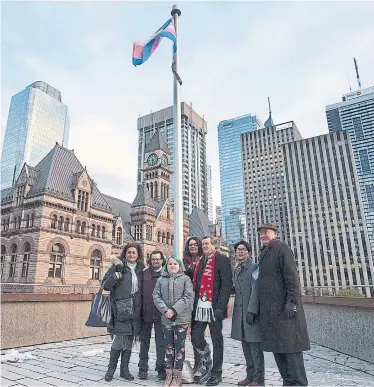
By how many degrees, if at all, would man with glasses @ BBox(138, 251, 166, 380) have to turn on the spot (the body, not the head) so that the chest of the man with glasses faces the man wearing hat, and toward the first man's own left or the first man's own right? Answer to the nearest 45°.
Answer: approximately 45° to the first man's own left

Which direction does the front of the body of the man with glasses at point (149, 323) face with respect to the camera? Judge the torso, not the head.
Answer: toward the camera

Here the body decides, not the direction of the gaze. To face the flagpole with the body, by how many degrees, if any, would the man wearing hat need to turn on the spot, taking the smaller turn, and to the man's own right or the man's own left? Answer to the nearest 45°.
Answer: approximately 90° to the man's own right

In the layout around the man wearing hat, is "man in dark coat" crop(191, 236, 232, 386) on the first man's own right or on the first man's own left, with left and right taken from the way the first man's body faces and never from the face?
on the first man's own right

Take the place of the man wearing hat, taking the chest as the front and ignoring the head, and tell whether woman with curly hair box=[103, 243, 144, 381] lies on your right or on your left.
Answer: on your right

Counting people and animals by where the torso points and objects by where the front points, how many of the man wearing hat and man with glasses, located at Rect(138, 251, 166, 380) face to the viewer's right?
0

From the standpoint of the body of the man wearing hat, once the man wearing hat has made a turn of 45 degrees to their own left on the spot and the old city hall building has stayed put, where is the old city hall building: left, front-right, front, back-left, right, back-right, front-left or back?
back-right

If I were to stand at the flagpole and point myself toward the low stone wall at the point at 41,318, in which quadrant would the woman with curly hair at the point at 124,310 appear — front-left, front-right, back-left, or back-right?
front-left

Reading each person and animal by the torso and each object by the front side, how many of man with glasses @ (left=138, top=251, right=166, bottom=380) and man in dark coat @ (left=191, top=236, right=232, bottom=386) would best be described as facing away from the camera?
0

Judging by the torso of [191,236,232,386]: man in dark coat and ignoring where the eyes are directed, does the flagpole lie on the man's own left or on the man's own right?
on the man's own right

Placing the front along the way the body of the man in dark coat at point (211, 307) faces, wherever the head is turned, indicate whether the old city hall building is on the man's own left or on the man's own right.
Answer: on the man's own right

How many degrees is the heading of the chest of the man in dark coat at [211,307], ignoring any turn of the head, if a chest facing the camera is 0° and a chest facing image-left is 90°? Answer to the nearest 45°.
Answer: approximately 45°

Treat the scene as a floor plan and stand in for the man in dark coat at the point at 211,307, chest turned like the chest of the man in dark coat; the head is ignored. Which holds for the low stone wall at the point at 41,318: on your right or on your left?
on your right
